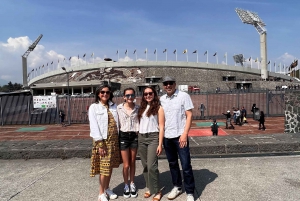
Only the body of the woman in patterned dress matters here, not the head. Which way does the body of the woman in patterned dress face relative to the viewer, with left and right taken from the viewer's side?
facing the viewer and to the right of the viewer

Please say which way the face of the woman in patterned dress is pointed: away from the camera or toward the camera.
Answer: toward the camera

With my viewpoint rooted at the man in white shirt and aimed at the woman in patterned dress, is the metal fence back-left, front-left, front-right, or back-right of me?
front-right

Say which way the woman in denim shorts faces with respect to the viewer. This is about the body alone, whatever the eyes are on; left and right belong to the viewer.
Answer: facing the viewer

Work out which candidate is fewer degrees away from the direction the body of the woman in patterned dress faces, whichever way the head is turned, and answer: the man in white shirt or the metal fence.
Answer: the man in white shirt

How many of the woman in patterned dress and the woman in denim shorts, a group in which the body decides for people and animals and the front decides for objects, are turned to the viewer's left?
0

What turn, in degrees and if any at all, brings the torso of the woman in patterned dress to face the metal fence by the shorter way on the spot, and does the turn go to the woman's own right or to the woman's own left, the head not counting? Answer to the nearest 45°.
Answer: approximately 135° to the woman's own left
